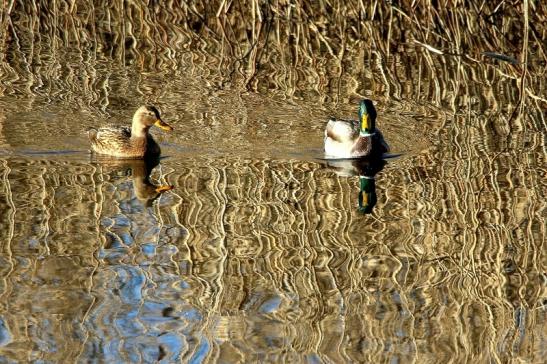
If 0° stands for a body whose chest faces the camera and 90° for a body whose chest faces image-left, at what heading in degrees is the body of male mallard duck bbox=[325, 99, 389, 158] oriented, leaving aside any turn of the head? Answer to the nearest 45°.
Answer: approximately 315°
